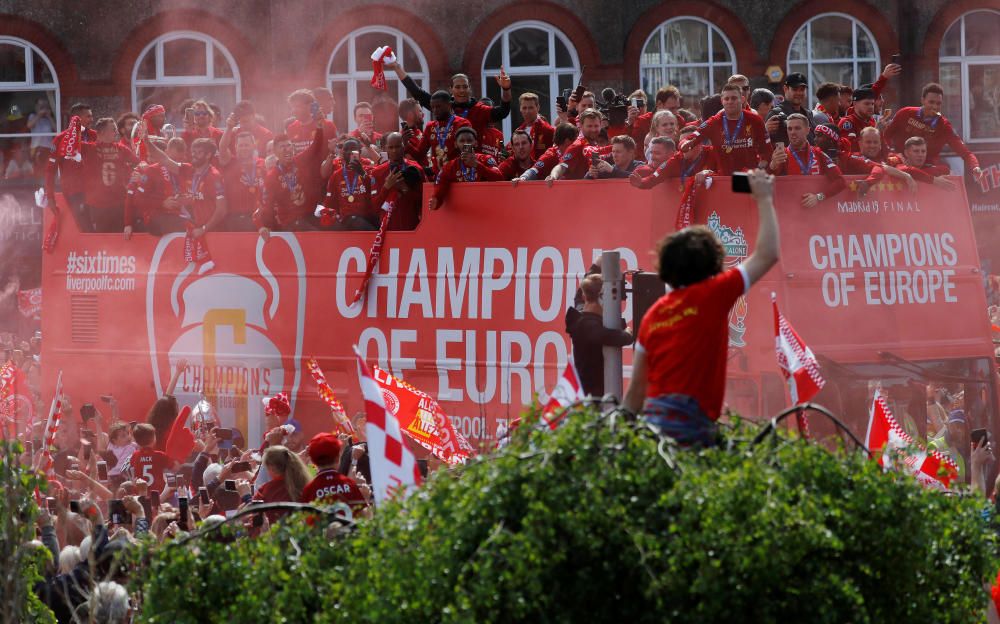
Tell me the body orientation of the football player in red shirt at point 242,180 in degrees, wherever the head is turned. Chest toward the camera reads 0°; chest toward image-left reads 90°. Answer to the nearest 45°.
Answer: approximately 0°

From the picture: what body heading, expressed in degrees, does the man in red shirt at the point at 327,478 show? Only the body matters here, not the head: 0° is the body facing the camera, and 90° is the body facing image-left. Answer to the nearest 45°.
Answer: approximately 180°

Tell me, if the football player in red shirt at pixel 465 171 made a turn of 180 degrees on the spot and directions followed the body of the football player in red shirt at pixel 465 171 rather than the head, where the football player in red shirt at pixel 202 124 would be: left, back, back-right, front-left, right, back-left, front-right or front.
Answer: front-left

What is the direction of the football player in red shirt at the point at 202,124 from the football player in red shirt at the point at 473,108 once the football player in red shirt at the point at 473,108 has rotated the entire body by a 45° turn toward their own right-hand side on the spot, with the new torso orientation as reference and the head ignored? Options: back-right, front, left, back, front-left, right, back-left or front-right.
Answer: right

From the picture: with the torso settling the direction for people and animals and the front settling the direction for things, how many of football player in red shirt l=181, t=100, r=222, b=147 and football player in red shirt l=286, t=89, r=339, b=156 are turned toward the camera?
2

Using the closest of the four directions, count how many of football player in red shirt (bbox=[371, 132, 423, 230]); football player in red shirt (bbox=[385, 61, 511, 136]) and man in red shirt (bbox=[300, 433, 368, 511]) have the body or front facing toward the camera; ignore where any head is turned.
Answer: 2
